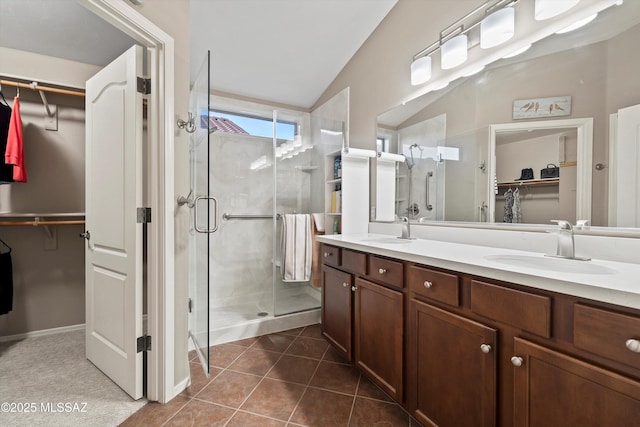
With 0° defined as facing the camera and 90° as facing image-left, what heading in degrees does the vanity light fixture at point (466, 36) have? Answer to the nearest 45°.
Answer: approximately 45°

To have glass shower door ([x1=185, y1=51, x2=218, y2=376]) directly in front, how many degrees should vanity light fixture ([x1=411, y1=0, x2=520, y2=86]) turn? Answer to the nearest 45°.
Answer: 0° — it already faces it

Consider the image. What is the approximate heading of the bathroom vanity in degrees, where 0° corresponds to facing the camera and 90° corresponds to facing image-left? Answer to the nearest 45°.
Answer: approximately 45°
